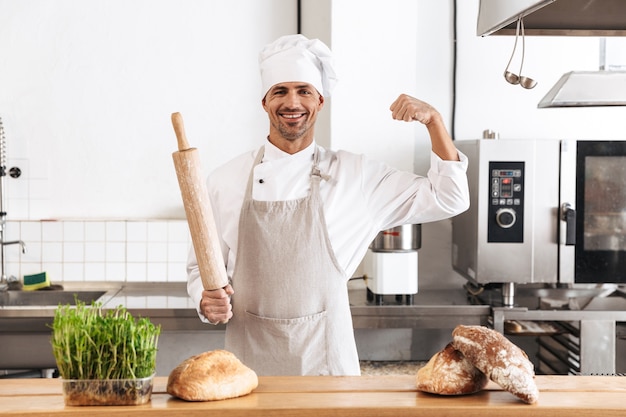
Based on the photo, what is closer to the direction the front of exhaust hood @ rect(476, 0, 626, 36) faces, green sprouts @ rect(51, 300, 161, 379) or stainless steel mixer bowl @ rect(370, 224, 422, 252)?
the green sprouts

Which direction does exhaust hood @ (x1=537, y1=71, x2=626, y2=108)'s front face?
toward the camera

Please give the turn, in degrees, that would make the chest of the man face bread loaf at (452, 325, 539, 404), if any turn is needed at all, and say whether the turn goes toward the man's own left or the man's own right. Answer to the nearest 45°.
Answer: approximately 45° to the man's own left

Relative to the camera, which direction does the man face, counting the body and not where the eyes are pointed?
toward the camera

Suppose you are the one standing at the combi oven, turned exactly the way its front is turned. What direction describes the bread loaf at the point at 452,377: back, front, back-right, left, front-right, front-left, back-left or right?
front

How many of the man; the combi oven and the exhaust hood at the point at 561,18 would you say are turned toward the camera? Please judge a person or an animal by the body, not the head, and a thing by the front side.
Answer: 3

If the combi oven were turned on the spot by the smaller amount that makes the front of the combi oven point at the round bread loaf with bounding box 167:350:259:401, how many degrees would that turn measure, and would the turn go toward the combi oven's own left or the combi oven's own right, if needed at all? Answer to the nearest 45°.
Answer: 0° — it already faces it

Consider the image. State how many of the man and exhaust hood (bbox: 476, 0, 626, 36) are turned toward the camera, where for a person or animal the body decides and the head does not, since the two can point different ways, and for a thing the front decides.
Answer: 2

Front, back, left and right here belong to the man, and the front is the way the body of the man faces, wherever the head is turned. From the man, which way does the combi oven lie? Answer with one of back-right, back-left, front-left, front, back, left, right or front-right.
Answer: back-left

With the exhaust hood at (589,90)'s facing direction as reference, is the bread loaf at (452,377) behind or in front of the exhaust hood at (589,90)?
in front
